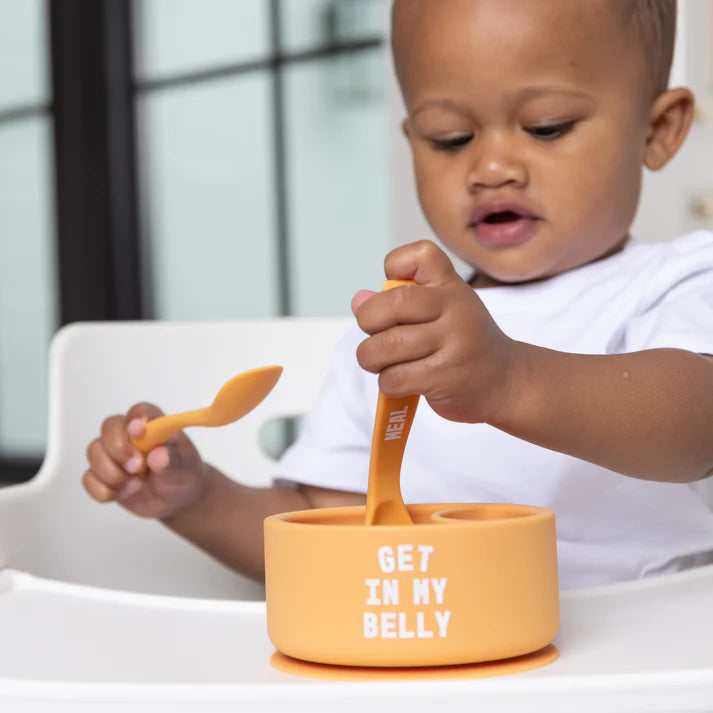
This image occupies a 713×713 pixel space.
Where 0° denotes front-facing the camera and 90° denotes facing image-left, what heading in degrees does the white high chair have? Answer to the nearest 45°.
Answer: approximately 0°
